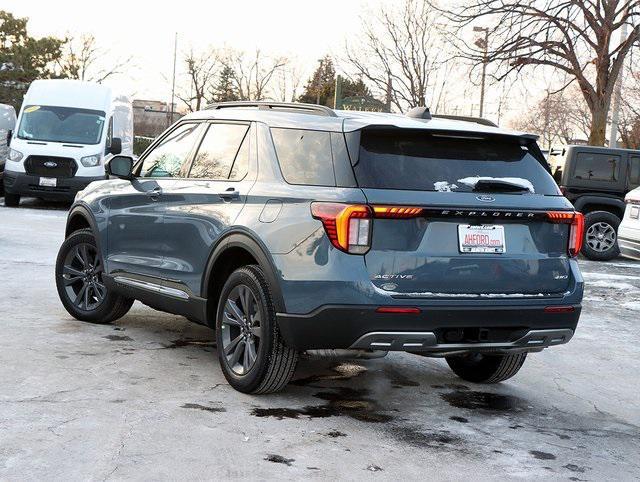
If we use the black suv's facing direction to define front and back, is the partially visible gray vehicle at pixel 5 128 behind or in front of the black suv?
behind

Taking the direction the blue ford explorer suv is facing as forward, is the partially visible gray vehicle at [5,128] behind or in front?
in front

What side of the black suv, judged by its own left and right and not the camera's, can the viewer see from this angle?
right

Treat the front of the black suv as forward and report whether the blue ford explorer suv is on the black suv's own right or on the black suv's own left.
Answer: on the black suv's own right

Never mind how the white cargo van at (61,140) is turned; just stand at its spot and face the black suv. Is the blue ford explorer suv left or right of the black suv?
right

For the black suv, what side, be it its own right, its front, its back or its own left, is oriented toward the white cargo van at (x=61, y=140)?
back

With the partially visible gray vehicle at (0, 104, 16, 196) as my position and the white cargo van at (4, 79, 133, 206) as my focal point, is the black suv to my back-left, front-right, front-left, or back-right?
front-left

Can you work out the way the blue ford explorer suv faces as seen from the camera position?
facing away from the viewer and to the left of the viewer

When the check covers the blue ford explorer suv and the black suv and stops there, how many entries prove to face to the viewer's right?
1

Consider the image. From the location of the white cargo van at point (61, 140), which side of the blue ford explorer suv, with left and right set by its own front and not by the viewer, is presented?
front
